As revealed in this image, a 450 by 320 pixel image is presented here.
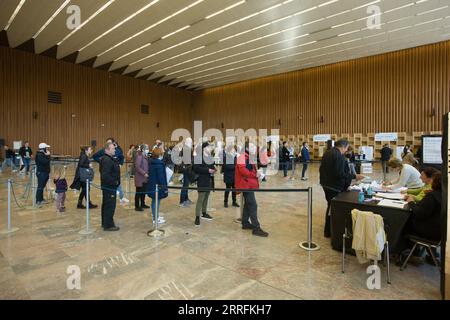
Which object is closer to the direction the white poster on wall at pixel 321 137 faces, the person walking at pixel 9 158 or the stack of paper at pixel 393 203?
the stack of paper

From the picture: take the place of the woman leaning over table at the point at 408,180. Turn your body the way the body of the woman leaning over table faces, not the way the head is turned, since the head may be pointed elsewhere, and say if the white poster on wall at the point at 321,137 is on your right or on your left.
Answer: on your right

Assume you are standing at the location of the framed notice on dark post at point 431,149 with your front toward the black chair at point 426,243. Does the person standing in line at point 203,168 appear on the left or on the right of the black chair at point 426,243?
right

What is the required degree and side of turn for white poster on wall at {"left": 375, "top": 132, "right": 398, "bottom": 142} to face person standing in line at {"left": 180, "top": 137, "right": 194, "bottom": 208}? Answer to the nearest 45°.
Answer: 0° — it already faces them

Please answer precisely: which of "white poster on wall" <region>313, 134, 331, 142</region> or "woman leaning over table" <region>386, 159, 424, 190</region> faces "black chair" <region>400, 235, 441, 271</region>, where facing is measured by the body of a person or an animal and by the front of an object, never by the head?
the white poster on wall

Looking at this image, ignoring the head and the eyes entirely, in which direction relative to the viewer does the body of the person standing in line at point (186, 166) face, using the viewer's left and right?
facing to the right of the viewer

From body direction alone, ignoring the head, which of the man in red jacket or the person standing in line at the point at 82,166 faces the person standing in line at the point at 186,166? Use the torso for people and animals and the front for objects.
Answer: the person standing in line at the point at 82,166

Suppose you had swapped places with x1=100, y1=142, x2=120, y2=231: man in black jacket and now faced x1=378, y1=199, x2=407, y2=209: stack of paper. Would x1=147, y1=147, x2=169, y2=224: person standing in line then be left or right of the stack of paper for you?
left

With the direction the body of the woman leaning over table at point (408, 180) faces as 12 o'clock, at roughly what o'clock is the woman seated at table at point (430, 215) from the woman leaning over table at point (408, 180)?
the woman seated at table at point (430, 215) is roughly at 9 o'clock from the woman leaning over table at point (408, 180).

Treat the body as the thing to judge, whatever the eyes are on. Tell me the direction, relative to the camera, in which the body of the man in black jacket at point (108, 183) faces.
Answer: to the viewer's right

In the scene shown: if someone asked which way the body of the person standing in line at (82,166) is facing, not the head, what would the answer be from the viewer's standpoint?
to the viewer's right

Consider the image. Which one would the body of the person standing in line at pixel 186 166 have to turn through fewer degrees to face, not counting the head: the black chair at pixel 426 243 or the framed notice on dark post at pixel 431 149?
the framed notice on dark post
